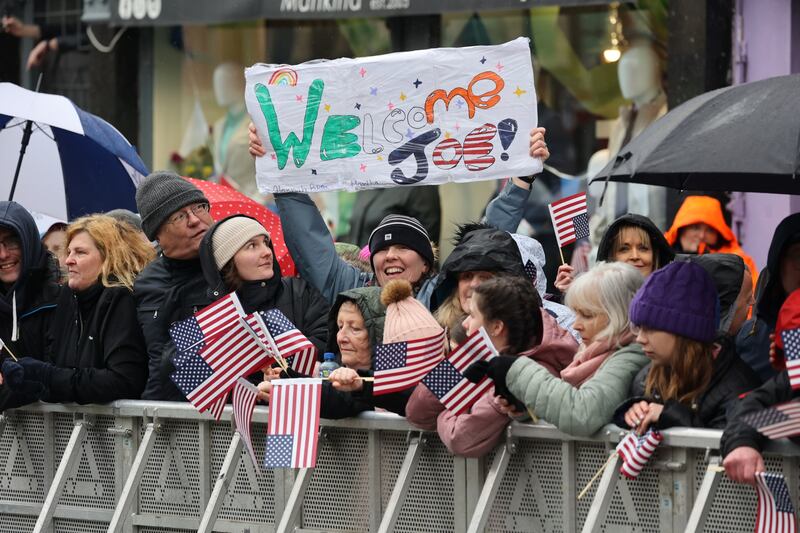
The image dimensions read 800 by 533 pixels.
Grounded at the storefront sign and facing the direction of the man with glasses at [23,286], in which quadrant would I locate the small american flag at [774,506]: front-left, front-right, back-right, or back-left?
front-left

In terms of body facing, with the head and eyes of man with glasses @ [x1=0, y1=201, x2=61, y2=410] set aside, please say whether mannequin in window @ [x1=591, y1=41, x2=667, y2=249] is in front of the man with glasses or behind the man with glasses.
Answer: behind

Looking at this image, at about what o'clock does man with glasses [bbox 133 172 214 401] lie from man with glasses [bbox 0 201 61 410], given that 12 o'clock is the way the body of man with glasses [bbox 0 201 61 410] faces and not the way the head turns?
man with glasses [bbox 133 172 214 401] is roughly at 9 o'clock from man with glasses [bbox 0 201 61 410].

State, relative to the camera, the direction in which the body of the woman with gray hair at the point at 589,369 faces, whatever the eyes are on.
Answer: to the viewer's left

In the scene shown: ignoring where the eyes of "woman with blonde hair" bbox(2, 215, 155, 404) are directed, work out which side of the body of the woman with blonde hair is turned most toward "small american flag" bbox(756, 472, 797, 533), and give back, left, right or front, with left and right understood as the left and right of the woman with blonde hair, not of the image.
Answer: left

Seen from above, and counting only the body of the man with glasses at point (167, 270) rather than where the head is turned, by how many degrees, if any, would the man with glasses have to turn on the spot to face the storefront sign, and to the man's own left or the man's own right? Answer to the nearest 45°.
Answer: approximately 135° to the man's own left

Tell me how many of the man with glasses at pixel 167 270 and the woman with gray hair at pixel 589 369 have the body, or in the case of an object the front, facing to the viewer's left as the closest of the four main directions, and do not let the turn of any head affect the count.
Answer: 1

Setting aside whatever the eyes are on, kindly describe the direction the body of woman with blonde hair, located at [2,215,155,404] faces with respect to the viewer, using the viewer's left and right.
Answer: facing the viewer and to the left of the viewer

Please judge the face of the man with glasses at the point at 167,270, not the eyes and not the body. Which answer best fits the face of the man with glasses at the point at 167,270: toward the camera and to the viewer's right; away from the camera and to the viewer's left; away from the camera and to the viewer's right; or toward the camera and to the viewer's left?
toward the camera and to the viewer's right

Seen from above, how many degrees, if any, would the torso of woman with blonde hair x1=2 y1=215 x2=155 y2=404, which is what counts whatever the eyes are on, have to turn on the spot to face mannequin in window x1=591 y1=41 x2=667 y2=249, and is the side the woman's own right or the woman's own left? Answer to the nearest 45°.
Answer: approximately 180°

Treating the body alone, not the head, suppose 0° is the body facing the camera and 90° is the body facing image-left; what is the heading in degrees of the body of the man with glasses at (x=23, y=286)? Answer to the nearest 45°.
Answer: approximately 45°
